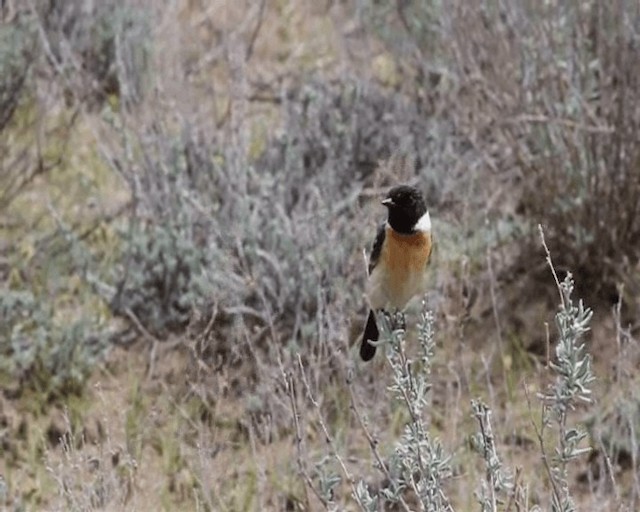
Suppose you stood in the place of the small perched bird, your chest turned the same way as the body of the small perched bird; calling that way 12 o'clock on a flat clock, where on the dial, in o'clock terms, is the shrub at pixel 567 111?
The shrub is roughly at 7 o'clock from the small perched bird.

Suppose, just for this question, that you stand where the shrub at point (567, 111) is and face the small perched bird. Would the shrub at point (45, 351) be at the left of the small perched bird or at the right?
right

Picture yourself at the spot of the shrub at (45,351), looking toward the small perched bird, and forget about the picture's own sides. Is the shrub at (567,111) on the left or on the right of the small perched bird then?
left

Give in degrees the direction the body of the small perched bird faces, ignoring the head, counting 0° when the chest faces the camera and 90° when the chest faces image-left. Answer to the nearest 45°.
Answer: approximately 0°

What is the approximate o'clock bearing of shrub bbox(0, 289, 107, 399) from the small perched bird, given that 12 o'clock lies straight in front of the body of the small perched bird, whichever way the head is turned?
The shrub is roughly at 4 o'clock from the small perched bird.
